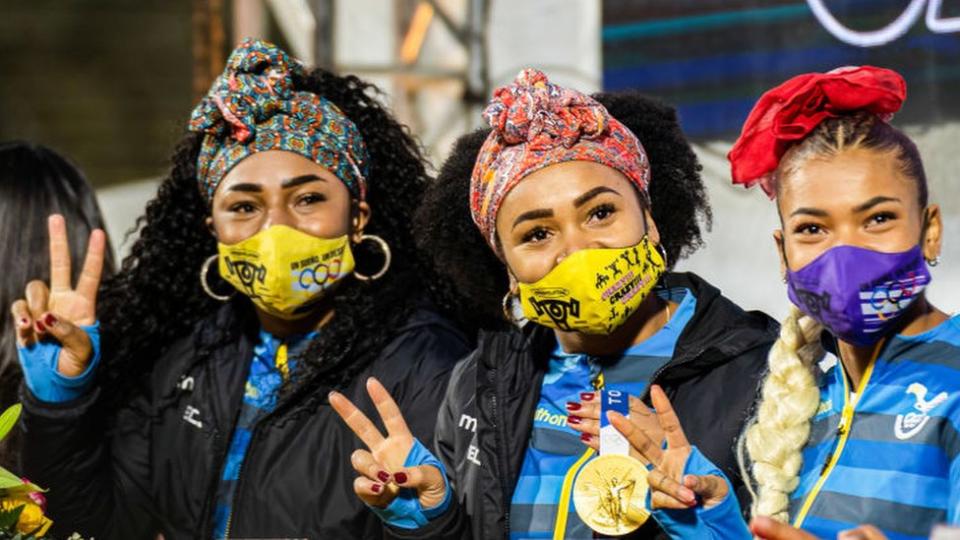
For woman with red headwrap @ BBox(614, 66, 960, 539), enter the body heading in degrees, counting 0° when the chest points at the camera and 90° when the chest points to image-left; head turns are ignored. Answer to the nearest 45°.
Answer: approximately 45°

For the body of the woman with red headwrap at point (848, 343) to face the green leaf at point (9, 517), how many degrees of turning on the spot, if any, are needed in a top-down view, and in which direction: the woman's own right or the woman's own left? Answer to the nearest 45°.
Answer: approximately 45° to the woman's own right

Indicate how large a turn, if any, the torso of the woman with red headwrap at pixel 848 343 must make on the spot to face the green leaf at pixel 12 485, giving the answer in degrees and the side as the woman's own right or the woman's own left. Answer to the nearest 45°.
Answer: approximately 45° to the woman's own right

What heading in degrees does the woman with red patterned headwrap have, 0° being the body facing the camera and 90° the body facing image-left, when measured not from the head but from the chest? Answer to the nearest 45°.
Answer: approximately 0°
